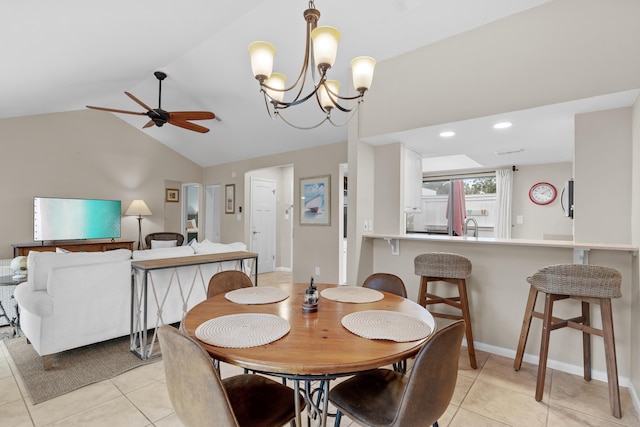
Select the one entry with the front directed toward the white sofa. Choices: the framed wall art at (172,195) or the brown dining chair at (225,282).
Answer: the framed wall art

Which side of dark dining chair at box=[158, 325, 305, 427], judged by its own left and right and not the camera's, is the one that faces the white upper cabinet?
front

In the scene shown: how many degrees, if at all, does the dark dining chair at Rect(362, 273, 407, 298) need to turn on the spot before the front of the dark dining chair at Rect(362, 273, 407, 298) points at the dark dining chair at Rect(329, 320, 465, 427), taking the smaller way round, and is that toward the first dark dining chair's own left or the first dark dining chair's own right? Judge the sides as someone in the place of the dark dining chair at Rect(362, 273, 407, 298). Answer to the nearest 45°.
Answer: approximately 45° to the first dark dining chair's own left

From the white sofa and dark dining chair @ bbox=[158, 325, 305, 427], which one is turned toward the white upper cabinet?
the dark dining chair

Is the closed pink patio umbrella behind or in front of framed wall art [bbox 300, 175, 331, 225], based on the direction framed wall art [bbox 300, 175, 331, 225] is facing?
behind

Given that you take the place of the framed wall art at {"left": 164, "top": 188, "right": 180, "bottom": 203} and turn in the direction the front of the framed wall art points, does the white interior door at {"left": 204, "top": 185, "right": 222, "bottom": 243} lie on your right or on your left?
on your left

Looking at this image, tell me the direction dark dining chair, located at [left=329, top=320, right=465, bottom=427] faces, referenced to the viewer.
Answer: facing away from the viewer and to the left of the viewer

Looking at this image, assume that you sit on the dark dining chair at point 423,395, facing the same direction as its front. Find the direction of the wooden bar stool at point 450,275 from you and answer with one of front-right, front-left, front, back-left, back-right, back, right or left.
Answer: front-right

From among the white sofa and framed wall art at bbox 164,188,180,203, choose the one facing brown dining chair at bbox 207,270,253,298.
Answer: the framed wall art

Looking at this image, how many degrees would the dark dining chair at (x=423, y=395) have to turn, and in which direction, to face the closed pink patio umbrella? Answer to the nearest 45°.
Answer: approximately 45° to its right

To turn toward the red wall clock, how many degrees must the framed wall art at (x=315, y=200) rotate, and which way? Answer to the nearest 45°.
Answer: approximately 135° to its left

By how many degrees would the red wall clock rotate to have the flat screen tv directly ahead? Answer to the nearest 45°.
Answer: approximately 45° to its right

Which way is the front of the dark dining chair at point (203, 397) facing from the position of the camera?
facing away from the viewer and to the right of the viewer

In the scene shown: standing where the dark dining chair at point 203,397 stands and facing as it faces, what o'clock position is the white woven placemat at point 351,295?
The white woven placemat is roughly at 12 o'clock from the dark dining chair.

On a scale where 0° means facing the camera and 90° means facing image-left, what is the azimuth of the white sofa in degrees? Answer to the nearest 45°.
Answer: approximately 135°

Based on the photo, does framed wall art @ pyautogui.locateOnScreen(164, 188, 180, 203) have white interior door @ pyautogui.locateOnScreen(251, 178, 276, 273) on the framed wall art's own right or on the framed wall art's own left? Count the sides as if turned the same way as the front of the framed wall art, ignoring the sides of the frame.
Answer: on the framed wall art's own left

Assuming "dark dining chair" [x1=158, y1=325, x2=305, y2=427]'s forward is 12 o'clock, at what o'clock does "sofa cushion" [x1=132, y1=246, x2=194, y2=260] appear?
The sofa cushion is roughly at 10 o'clock from the dark dining chair.

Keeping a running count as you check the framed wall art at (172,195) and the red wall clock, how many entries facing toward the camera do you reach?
2
